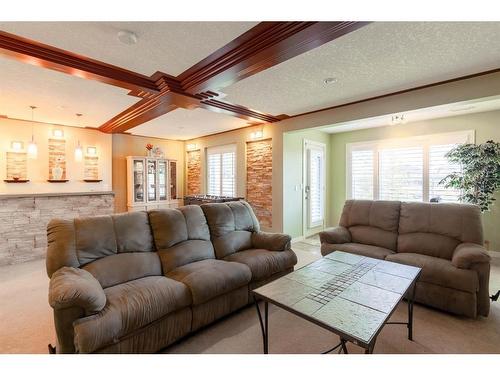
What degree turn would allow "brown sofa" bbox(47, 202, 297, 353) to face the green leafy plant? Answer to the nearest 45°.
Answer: approximately 45° to its left

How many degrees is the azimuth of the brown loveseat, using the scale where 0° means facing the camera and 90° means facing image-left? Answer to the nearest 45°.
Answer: approximately 45°

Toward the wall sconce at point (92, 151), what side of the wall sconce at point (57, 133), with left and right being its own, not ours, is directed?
left

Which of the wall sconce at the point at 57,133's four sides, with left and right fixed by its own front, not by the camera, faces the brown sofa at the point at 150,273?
front

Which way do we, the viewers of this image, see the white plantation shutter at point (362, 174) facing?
facing the viewer

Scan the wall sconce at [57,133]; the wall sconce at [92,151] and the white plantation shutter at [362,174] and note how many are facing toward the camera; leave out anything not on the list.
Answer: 3

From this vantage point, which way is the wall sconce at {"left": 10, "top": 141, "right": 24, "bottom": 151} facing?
toward the camera

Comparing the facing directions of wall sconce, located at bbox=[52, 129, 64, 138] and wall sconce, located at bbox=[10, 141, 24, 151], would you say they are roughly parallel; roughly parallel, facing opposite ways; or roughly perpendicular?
roughly parallel

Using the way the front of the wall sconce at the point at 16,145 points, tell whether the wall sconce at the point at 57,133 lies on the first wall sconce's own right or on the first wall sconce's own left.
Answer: on the first wall sconce's own left

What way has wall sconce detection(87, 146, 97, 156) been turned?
toward the camera

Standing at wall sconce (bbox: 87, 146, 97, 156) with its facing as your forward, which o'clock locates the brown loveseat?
The brown loveseat is roughly at 11 o'clock from the wall sconce.

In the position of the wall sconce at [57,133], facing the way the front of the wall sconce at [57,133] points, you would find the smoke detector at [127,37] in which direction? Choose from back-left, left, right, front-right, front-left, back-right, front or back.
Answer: front
